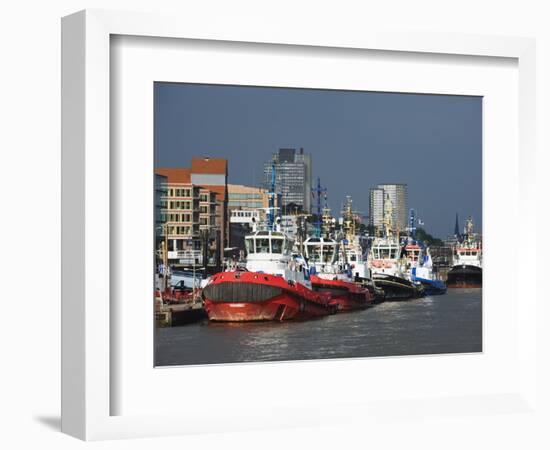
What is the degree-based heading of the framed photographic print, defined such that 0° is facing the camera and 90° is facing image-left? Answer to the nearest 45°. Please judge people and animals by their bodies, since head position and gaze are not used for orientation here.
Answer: approximately 315°
